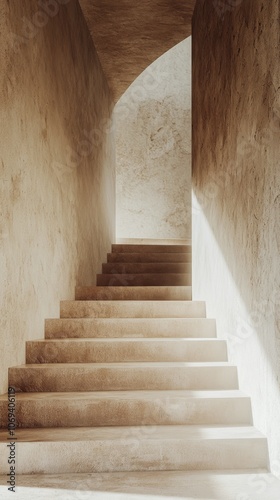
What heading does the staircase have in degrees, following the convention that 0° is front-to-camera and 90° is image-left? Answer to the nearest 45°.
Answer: approximately 0°
